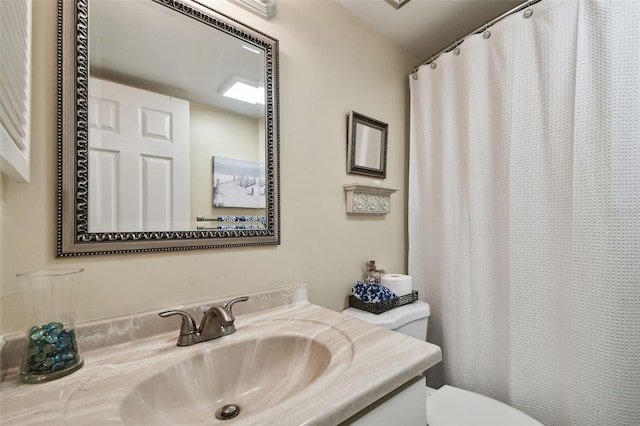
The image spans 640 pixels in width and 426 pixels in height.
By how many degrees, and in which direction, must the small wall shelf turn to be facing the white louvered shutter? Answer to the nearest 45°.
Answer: approximately 90° to its right

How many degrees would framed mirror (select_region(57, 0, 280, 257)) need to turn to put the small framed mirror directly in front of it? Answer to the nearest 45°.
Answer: approximately 45° to its left

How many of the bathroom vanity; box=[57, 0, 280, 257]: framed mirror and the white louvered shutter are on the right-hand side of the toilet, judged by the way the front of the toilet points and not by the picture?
3

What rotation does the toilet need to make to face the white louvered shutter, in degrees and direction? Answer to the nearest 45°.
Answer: approximately 90° to its right

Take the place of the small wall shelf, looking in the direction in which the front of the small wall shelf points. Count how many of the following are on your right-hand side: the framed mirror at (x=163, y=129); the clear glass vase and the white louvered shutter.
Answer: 3

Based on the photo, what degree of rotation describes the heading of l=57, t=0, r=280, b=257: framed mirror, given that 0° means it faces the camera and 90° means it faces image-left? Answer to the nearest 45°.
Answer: approximately 315°

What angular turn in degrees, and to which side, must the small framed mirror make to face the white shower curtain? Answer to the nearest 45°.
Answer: approximately 45° to its left

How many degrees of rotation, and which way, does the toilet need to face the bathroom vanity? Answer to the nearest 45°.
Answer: approximately 90° to its right

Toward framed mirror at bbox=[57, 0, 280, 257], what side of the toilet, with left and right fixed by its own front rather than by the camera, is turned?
right
